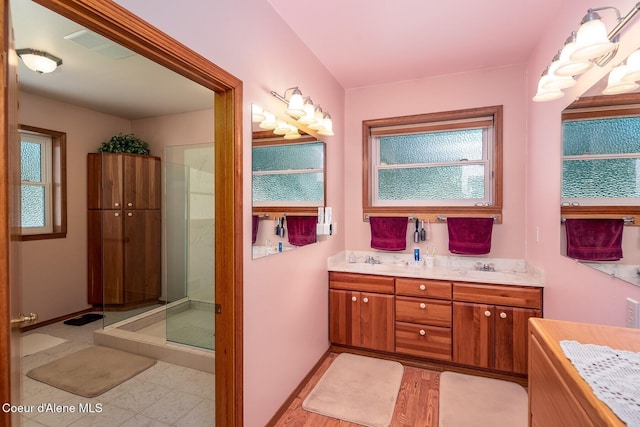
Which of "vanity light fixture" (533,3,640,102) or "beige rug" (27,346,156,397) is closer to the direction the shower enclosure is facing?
the beige rug

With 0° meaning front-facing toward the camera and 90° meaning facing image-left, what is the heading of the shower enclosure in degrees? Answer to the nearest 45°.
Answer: approximately 45°

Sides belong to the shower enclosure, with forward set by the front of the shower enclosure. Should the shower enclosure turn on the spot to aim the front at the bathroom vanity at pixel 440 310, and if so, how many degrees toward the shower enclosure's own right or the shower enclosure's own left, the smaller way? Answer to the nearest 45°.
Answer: approximately 90° to the shower enclosure's own left

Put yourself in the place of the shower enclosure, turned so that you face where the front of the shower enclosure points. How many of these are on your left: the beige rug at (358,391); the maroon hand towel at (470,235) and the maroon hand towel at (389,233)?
3

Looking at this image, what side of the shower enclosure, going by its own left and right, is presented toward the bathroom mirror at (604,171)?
left

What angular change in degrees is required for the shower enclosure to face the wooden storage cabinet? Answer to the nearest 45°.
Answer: approximately 90° to its right

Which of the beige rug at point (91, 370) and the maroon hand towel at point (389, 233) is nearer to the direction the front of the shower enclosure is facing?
the beige rug

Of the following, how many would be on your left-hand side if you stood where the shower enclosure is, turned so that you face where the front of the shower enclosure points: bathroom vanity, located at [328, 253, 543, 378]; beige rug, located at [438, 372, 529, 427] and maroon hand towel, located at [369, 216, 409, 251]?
3

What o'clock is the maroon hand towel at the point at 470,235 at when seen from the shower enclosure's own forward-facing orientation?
The maroon hand towel is roughly at 9 o'clock from the shower enclosure.
